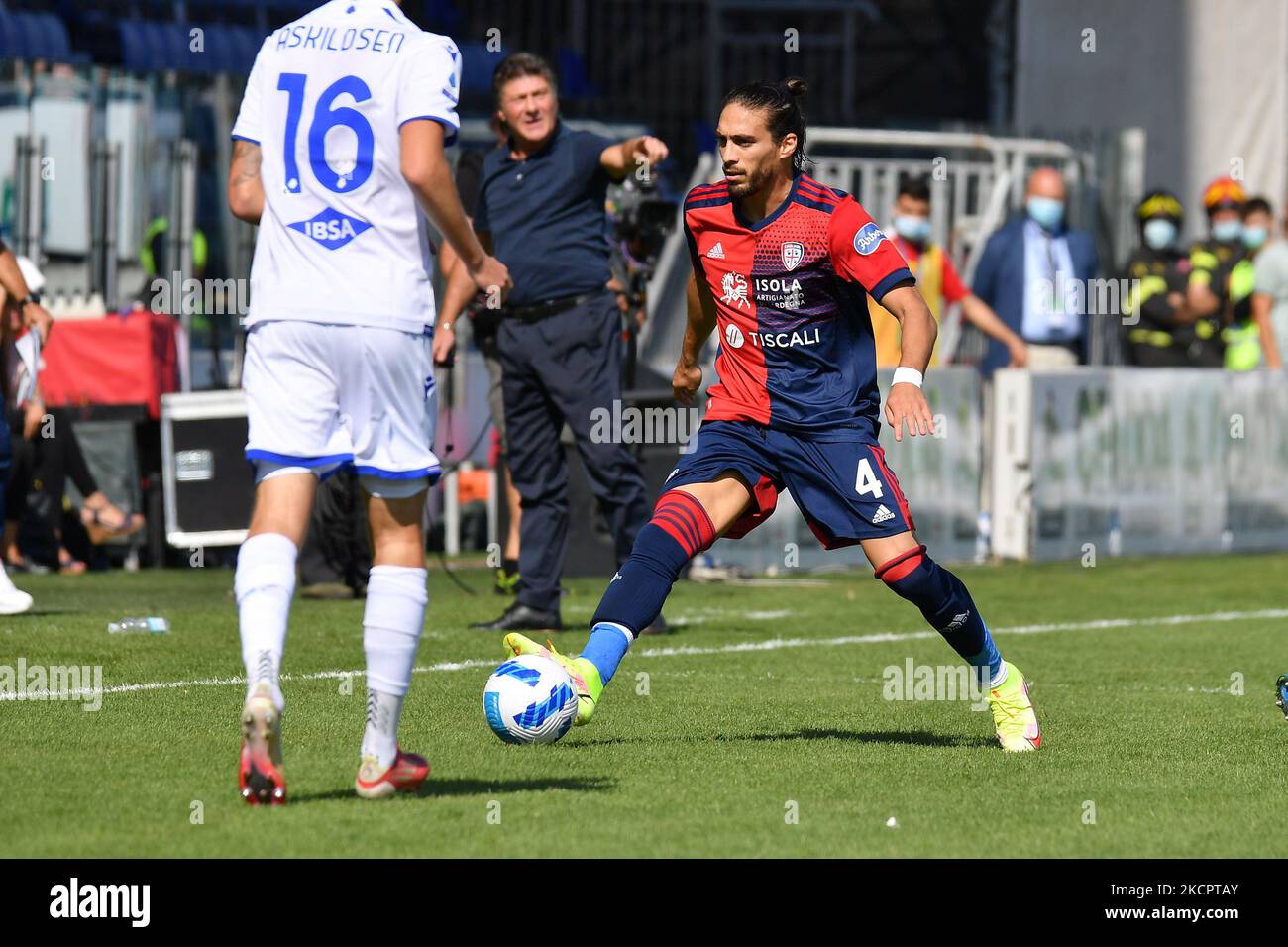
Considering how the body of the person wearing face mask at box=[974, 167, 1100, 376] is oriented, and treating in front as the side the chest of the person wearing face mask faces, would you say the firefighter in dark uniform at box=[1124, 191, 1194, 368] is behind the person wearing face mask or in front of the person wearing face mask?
behind

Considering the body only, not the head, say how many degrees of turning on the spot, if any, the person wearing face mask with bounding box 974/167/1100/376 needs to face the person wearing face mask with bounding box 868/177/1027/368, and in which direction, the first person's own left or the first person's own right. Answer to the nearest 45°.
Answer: approximately 45° to the first person's own right

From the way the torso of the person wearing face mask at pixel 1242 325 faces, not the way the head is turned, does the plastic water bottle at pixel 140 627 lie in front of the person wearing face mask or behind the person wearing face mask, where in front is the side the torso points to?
in front

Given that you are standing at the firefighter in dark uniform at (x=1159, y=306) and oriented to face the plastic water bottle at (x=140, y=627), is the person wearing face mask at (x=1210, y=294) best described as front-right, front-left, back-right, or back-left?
back-left

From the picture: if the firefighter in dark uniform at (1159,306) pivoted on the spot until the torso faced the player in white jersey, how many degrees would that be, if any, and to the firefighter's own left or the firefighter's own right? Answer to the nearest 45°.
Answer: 0° — they already face them

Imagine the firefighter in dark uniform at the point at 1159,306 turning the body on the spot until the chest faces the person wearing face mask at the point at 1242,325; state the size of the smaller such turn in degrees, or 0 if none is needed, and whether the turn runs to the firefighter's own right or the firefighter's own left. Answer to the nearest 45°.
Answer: approximately 135° to the firefighter's own left

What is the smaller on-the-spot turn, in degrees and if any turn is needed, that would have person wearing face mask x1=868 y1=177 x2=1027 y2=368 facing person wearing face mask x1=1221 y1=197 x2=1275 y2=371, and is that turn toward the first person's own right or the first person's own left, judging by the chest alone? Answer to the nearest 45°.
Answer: approximately 135° to the first person's own left

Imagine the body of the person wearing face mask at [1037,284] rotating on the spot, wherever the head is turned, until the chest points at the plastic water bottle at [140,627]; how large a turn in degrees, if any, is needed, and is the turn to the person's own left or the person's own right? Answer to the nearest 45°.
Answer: approximately 45° to the person's own right

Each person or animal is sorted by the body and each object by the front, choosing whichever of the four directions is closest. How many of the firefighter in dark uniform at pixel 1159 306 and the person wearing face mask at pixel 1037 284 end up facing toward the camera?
2
